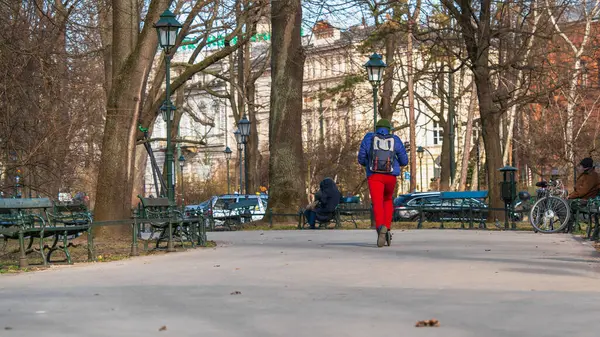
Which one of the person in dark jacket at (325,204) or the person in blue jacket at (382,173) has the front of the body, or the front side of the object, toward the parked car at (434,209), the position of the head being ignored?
the person in blue jacket at (382,173)

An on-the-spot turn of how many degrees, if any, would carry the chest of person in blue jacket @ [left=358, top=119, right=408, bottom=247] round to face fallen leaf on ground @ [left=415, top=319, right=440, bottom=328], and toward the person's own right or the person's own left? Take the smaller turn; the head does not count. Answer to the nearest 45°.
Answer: approximately 180°

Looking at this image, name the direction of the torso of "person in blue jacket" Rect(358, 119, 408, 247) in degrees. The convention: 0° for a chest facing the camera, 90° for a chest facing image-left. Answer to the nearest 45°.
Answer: approximately 180°

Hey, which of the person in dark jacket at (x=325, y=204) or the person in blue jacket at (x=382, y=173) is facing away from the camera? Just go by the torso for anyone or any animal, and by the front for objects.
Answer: the person in blue jacket at (x=382, y=173)

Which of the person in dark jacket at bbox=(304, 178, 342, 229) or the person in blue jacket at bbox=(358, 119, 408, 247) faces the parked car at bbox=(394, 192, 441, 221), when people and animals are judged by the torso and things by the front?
the person in blue jacket at bbox=(358, 119, 408, 247)

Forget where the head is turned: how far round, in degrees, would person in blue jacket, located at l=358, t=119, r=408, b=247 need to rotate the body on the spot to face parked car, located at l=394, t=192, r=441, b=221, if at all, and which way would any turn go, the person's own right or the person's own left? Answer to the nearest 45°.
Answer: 0° — they already face it
